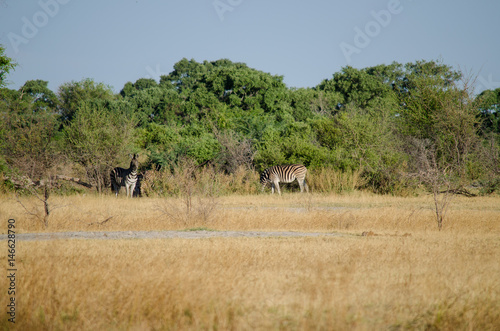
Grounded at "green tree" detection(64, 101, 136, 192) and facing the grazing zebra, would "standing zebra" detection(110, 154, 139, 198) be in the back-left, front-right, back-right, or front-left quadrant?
front-right

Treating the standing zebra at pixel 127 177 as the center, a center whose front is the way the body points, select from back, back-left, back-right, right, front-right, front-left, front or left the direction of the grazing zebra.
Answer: front-left

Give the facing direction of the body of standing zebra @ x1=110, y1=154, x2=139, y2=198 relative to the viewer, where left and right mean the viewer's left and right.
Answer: facing the viewer and to the right of the viewer

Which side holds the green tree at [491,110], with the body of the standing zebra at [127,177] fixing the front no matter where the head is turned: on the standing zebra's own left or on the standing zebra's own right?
on the standing zebra's own left

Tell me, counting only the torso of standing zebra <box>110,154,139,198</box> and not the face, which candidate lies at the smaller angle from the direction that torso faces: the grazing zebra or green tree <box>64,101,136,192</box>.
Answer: the grazing zebra

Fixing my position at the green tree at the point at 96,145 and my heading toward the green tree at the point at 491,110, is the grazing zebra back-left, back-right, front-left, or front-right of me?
front-right

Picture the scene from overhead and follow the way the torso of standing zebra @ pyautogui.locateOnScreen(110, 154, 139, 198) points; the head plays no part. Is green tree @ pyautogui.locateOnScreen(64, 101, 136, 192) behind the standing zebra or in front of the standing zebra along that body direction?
behind

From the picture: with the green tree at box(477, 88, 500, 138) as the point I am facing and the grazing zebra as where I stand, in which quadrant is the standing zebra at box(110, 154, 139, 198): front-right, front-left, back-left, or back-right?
back-left
